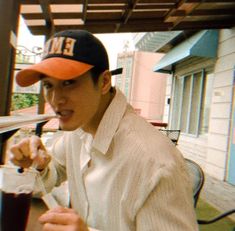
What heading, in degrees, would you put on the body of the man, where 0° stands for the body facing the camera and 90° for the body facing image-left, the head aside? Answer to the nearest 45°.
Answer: approximately 45°

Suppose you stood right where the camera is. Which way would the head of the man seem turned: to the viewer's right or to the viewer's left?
to the viewer's left
